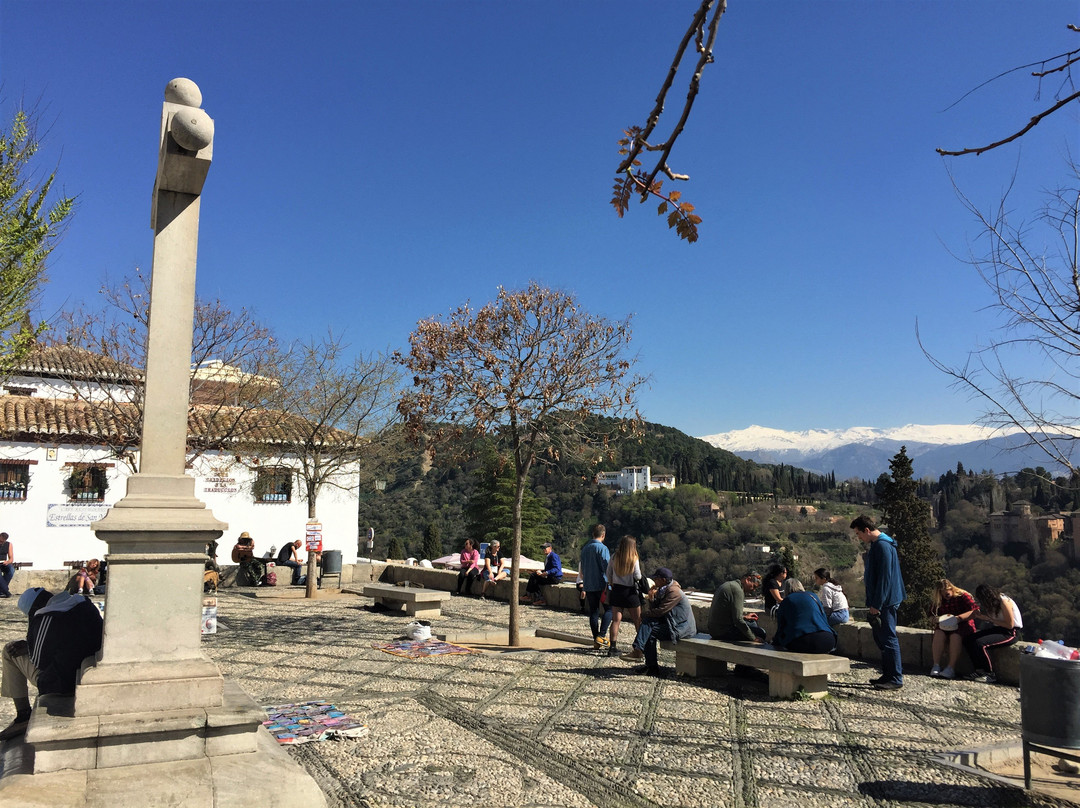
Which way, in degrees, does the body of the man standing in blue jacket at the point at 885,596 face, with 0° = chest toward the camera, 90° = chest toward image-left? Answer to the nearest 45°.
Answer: approximately 90°

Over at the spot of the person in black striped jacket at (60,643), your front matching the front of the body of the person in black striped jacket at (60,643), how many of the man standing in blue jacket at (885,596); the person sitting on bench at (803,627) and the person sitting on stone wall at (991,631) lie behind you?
3

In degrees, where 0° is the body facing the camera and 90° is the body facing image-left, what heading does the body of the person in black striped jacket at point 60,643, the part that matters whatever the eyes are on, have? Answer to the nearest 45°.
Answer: approximately 90°

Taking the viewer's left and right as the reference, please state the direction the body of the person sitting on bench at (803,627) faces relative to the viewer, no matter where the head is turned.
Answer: facing away from the viewer

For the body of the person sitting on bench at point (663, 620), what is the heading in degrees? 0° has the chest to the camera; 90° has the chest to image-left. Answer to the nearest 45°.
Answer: approximately 90°

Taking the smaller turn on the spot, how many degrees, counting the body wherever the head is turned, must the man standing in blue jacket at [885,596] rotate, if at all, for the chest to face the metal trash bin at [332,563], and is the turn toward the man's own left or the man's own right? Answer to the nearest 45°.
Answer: approximately 45° to the man's own right

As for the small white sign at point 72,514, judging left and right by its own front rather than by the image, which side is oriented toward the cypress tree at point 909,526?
left

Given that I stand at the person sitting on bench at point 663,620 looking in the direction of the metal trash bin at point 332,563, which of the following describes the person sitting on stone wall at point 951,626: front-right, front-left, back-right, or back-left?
back-right
